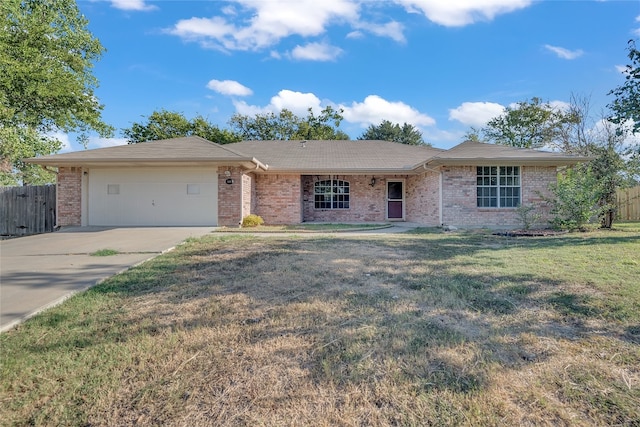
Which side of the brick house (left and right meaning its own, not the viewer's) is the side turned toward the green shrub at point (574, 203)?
left

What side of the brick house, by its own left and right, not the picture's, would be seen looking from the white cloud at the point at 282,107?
back

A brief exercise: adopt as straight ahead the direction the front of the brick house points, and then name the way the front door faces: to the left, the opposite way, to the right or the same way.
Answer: the same way

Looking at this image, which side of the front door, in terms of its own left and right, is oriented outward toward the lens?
front

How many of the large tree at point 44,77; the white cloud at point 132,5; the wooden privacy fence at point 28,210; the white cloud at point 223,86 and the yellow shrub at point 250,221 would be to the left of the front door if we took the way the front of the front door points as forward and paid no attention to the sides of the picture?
0

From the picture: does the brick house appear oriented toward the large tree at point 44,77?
no

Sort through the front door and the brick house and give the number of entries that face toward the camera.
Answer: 2

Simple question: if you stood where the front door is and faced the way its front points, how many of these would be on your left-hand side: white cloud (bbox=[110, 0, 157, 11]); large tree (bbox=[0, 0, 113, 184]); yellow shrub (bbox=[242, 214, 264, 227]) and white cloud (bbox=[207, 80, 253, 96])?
0
